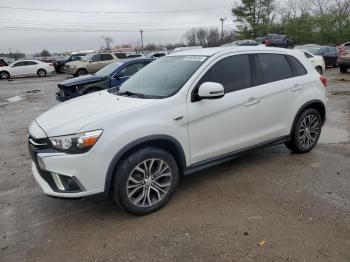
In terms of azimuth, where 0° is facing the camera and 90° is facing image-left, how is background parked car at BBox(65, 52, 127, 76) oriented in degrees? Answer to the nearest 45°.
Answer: approximately 45°

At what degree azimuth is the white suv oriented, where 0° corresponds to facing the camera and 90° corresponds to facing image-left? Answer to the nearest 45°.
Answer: approximately 45°

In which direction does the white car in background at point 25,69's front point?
to the viewer's left

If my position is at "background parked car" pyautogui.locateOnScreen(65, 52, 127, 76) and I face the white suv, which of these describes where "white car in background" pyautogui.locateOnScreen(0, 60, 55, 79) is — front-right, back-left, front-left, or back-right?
back-right

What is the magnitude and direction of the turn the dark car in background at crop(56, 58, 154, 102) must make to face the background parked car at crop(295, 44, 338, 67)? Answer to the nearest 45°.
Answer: approximately 180°

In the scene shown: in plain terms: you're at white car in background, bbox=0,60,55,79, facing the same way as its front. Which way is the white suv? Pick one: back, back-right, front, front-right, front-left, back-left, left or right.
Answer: left

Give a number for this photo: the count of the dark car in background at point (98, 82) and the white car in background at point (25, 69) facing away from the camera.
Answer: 0

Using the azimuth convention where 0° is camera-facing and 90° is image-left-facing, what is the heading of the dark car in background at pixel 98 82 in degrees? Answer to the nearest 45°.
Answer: approximately 45°

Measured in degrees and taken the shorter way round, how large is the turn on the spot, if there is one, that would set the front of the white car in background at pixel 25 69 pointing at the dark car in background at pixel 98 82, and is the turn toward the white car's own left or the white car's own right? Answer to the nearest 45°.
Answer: approximately 90° to the white car's own left
